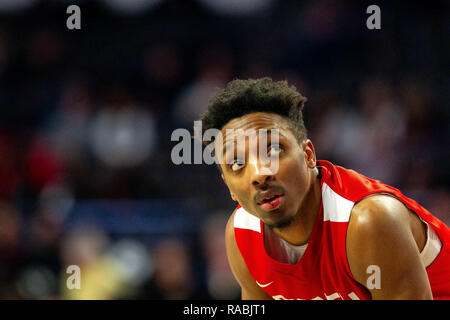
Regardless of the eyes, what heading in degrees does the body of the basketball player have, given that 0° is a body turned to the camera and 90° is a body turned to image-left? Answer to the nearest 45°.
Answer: approximately 45°

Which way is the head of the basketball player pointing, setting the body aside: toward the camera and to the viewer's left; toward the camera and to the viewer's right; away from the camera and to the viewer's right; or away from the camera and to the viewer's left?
toward the camera and to the viewer's left
